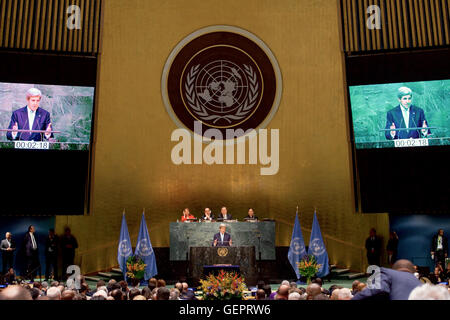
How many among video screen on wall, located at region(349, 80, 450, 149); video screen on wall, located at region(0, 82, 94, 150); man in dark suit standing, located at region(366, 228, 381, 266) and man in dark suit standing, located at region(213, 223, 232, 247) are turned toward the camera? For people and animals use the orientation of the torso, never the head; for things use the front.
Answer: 4

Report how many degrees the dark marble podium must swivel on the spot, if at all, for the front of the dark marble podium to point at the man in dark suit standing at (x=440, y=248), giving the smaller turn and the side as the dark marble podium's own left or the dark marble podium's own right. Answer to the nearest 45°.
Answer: approximately 90° to the dark marble podium's own left

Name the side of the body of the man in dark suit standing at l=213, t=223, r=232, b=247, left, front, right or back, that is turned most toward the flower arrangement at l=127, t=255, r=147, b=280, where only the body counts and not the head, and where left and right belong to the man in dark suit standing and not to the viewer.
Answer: right

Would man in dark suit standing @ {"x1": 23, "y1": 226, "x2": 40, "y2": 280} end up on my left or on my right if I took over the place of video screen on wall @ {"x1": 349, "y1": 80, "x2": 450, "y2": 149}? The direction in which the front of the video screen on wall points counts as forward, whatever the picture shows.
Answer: on my right

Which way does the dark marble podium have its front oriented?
toward the camera

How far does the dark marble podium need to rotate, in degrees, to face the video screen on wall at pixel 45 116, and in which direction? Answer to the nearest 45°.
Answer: approximately 90° to its right

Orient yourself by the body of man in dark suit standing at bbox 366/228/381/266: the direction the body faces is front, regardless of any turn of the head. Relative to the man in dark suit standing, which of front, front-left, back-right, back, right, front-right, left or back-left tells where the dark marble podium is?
front-right

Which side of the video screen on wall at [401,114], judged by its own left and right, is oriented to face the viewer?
front

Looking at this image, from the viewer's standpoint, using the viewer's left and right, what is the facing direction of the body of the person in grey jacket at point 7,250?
facing the viewer and to the right of the viewer

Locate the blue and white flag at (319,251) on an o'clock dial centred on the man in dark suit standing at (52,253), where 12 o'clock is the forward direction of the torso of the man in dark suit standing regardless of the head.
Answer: The blue and white flag is roughly at 10 o'clock from the man in dark suit standing.

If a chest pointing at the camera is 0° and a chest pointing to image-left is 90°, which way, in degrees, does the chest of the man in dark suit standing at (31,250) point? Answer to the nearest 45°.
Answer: approximately 315°

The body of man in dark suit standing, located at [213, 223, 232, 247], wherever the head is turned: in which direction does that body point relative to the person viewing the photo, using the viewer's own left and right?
facing the viewer

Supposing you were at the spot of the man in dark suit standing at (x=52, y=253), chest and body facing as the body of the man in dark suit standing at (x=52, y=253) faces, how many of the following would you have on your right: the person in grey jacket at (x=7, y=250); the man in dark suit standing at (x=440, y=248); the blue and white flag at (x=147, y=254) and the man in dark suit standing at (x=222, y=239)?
1
